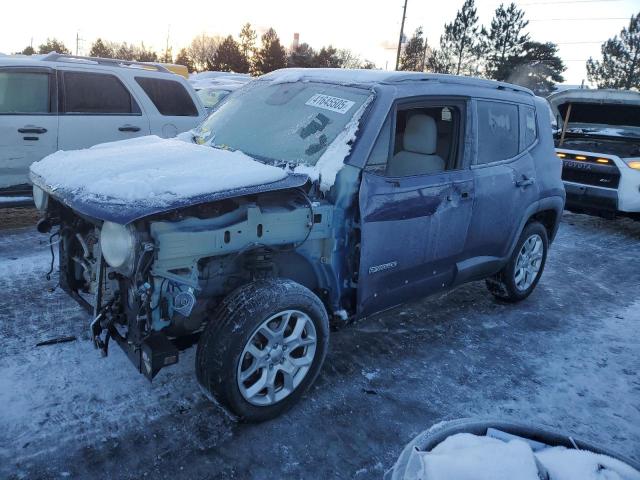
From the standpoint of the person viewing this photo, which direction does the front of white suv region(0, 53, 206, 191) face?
facing to the left of the viewer

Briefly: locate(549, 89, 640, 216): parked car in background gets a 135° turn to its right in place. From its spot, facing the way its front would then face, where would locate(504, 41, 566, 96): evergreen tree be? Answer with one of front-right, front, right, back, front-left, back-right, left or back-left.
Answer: front

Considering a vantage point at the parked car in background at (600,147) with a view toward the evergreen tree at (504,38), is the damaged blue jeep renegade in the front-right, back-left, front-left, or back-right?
back-left

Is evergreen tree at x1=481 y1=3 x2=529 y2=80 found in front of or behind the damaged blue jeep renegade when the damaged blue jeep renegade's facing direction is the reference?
behind

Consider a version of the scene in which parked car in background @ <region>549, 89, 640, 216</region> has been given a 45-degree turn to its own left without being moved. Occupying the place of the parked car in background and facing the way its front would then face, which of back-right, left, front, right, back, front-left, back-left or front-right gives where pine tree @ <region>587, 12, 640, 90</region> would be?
back

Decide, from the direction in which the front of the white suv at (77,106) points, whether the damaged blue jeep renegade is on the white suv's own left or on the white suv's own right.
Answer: on the white suv's own left
